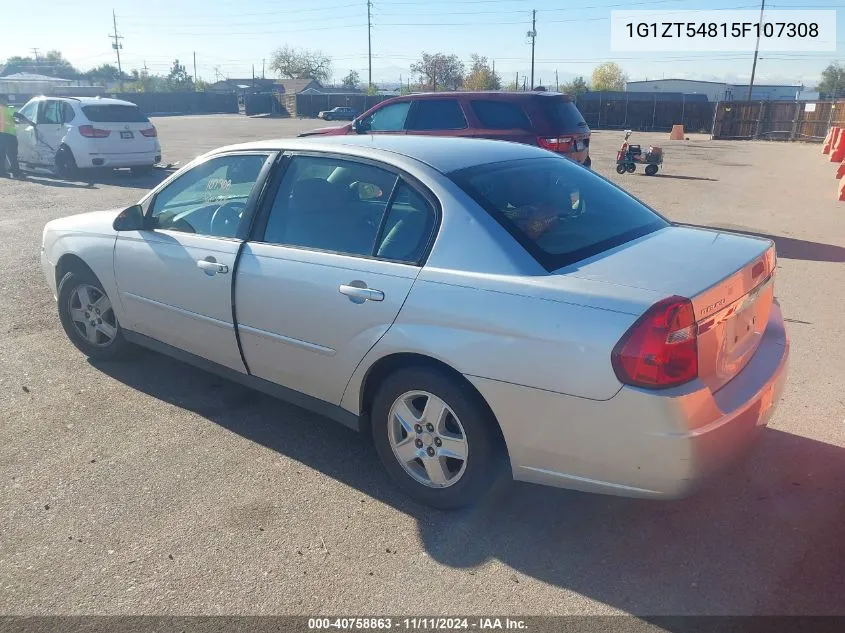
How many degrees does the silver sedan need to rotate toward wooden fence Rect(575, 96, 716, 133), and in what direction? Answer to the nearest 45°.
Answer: approximately 45° to its right

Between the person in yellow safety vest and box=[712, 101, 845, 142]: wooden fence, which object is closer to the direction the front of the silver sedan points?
the person in yellow safety vest

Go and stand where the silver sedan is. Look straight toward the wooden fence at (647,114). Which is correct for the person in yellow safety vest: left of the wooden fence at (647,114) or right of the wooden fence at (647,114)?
left

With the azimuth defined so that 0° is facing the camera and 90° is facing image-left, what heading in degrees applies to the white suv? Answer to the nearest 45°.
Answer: approximately 135°

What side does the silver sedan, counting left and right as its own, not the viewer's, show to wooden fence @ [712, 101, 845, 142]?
right

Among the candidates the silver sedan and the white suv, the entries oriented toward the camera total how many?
0

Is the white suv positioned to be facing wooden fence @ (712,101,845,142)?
no

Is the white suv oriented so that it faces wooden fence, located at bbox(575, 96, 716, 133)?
no

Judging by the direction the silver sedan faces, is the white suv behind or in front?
in front

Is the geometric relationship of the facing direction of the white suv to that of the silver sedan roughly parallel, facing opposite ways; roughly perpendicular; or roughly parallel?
roughly parallel

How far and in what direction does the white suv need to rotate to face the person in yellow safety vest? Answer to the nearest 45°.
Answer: approximately 90° to its left

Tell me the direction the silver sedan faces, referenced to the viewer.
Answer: facing away from the viewer and to the left of the viewer
